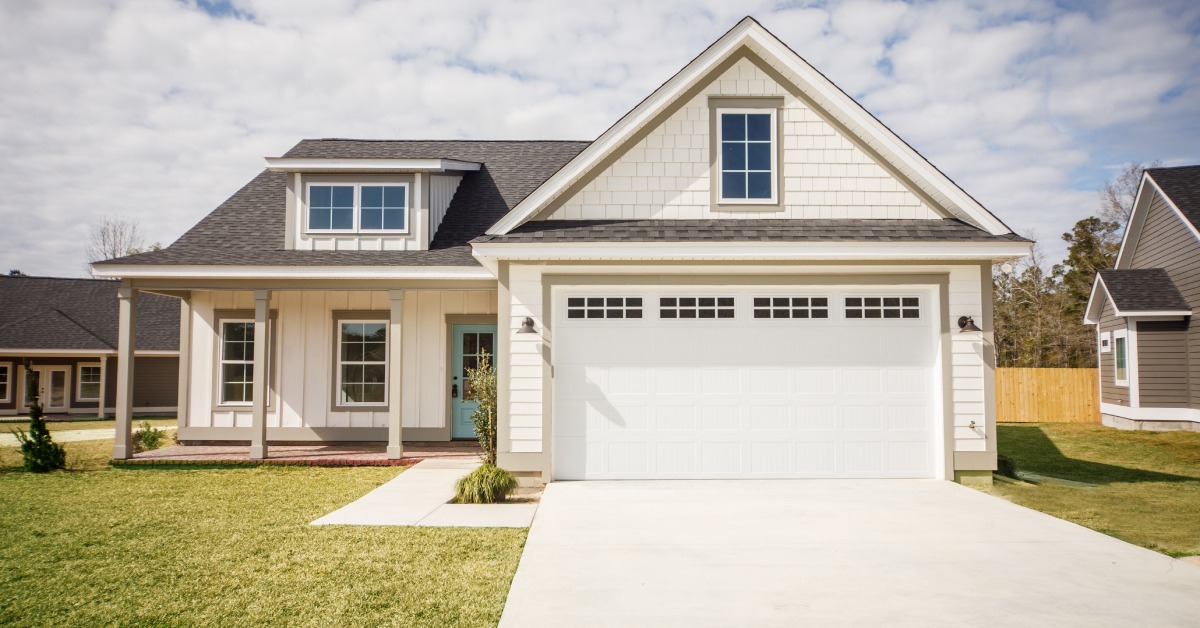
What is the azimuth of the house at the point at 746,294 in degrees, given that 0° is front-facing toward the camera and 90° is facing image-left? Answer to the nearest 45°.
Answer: approximately 0°

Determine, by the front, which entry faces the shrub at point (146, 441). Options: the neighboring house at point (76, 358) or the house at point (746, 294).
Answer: the neighboring house

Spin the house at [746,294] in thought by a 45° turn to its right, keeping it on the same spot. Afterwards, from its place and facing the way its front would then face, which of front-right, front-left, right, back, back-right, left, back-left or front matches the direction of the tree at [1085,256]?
back

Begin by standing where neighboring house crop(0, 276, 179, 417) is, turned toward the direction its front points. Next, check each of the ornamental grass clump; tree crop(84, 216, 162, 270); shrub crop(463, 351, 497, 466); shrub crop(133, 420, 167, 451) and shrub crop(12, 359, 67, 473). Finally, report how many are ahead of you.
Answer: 4

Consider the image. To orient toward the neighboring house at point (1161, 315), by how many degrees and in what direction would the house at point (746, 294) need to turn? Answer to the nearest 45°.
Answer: approximately 135° to its left

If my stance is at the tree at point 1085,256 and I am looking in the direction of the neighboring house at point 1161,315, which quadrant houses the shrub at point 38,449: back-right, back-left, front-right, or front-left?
front-right

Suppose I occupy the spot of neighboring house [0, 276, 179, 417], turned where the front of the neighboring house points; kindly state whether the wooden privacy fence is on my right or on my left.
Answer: on my left

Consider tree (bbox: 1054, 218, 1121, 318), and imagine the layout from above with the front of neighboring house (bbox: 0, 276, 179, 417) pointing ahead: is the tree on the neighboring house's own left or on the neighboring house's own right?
on the neighboring house's own left

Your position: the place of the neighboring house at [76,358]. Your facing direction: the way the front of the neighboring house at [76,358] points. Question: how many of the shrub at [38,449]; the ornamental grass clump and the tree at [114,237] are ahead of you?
2

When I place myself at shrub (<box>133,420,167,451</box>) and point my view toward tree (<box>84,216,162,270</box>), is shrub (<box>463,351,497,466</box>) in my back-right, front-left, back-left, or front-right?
back-right

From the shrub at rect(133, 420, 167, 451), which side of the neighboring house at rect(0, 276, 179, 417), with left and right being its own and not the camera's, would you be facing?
front

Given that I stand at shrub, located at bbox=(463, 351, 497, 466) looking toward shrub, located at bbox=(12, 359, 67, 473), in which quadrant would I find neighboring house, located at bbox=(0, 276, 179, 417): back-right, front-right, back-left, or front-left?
front-right

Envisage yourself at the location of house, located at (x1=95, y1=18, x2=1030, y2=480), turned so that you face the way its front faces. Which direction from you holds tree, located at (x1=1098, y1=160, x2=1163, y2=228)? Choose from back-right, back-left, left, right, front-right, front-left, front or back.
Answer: back-left

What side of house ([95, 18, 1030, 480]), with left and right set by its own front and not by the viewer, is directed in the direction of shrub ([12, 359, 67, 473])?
right

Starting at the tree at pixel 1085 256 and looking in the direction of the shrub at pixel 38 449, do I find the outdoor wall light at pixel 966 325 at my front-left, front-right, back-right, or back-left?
front-left

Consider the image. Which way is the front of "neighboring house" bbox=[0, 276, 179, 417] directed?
toward the camera

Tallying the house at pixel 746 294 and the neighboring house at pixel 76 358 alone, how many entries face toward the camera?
2

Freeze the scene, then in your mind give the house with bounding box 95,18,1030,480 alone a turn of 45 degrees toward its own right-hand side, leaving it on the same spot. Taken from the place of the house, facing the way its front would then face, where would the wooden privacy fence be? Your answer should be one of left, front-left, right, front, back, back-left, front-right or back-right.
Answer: back
